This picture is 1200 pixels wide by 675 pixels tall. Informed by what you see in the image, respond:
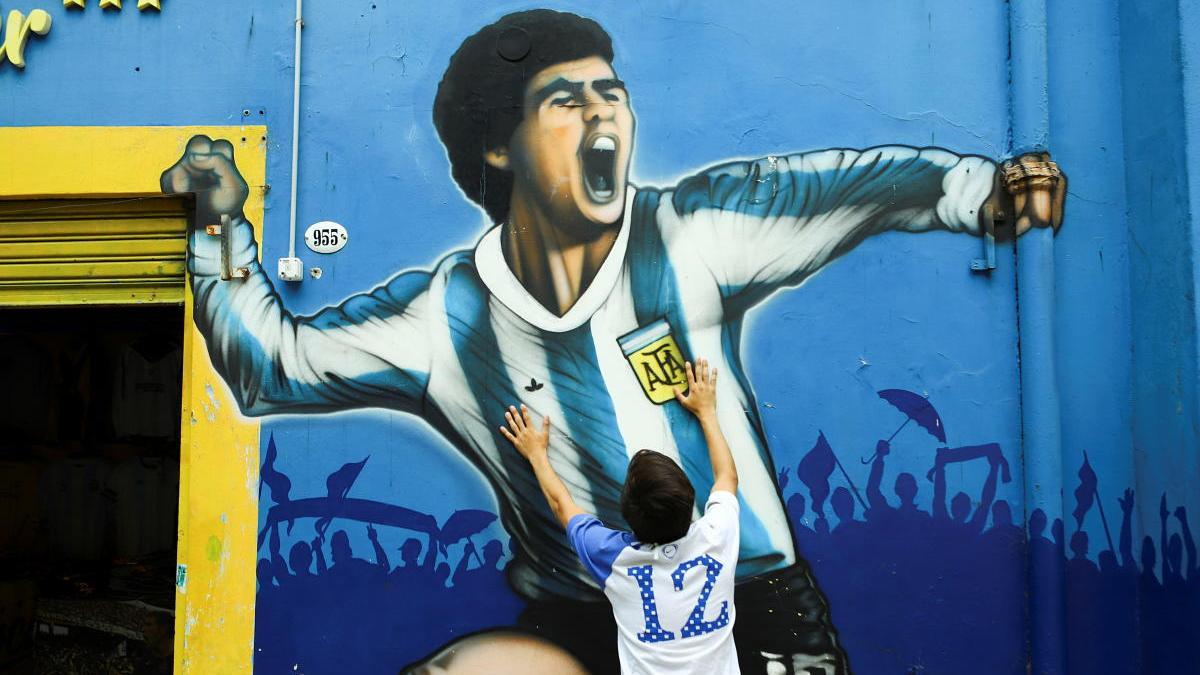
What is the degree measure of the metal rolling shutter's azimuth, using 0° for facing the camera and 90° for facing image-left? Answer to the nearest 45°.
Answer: approximately 0°

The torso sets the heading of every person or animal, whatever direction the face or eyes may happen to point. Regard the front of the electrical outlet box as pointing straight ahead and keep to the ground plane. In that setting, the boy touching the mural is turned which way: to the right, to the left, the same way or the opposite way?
the opposite way

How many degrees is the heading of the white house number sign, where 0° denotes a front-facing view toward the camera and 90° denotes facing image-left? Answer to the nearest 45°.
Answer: approximately 0°

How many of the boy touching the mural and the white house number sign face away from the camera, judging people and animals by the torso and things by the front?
1

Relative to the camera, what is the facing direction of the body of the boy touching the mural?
away from the camera

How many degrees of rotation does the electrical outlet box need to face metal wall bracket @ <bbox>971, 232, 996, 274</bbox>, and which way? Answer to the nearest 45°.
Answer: approximately 90° to its left

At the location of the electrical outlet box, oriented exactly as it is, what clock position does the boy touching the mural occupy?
The boy touching the mural is roughly at 11 o'clock from the electrical outlet box.

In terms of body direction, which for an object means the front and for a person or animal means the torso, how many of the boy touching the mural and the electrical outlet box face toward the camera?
1
